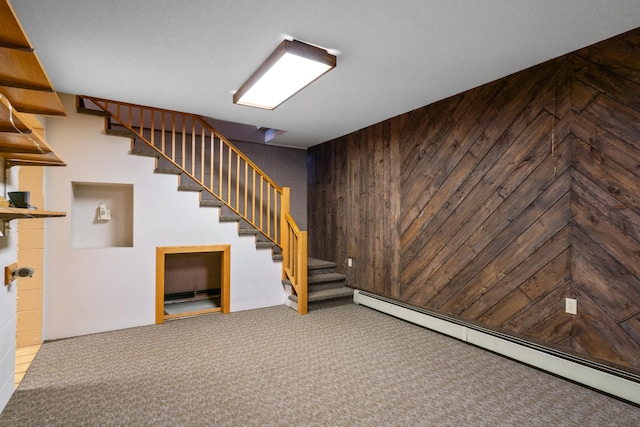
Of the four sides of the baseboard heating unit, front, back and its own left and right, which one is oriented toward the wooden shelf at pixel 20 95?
front

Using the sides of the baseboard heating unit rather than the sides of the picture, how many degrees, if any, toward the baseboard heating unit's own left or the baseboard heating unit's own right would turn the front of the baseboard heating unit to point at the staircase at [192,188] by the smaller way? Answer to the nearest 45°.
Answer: approximately 45° to the baseboard heating unit's own right

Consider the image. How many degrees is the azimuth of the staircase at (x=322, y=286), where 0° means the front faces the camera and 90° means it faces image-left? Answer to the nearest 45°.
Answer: approximately 315°

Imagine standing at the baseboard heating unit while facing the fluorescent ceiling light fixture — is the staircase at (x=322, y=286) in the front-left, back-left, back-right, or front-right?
front-right

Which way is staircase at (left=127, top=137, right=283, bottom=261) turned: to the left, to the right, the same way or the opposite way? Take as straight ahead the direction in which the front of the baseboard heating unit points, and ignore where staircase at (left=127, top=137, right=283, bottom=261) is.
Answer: the opposite way

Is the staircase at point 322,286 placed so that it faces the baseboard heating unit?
yes

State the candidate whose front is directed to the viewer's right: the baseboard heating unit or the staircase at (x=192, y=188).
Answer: the staircase

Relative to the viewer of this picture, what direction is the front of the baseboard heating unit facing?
facing the viewer and to the left of the viewer

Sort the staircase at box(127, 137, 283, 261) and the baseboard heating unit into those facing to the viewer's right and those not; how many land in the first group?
1

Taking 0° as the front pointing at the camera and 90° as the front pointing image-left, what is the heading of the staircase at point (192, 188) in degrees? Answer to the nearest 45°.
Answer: approximately 270°

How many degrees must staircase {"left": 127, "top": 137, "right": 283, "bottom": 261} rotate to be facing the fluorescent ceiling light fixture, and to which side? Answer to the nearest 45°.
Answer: approximately 90° to its right

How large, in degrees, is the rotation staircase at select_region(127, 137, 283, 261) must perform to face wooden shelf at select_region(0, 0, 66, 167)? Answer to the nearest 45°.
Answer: approximately 90° to its right

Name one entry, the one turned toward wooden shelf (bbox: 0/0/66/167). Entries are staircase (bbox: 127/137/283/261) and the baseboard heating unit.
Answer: the baseboard heating unit
